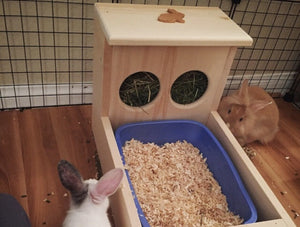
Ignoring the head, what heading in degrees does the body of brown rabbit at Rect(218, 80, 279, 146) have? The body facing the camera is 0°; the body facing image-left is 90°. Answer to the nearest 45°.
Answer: approximately 45°

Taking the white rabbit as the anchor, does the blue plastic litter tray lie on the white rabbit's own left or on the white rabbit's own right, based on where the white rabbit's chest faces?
on the white rabbit's own right

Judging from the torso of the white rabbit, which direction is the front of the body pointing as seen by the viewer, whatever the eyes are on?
away from the camera

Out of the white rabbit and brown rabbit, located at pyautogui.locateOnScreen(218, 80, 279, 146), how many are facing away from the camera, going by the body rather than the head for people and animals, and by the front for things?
1

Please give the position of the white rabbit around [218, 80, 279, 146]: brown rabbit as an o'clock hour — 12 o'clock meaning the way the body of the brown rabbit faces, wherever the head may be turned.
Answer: The white rabbit is roughly at 11 o'clock from the brown rabbit.

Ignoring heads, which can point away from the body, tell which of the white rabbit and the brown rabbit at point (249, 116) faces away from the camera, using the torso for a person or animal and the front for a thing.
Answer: the white rabbit

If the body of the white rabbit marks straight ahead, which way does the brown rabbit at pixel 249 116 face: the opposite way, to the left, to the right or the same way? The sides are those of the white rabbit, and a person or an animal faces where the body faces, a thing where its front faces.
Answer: to the left
